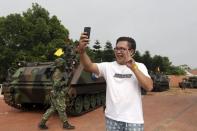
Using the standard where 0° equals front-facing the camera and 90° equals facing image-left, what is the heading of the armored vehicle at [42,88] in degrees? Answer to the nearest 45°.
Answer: approximately 45°

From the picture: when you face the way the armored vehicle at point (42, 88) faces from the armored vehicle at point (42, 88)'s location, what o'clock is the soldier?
The soldier is roughly at 10 o'clock from the armored vehicle.

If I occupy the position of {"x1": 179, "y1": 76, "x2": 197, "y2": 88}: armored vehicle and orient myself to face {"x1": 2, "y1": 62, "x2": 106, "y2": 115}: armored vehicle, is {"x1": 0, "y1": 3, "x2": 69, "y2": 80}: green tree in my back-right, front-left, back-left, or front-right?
front-right

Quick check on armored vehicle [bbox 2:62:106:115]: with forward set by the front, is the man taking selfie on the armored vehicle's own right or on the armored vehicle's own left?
on the armored vehicle's own left

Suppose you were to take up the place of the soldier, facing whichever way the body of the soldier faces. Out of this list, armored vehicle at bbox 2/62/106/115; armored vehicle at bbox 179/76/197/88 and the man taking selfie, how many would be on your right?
1

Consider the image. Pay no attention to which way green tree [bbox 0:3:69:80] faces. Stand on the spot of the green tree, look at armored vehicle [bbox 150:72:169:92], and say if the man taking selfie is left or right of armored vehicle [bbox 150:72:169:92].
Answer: right

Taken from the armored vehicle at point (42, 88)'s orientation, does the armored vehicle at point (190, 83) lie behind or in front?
behind
